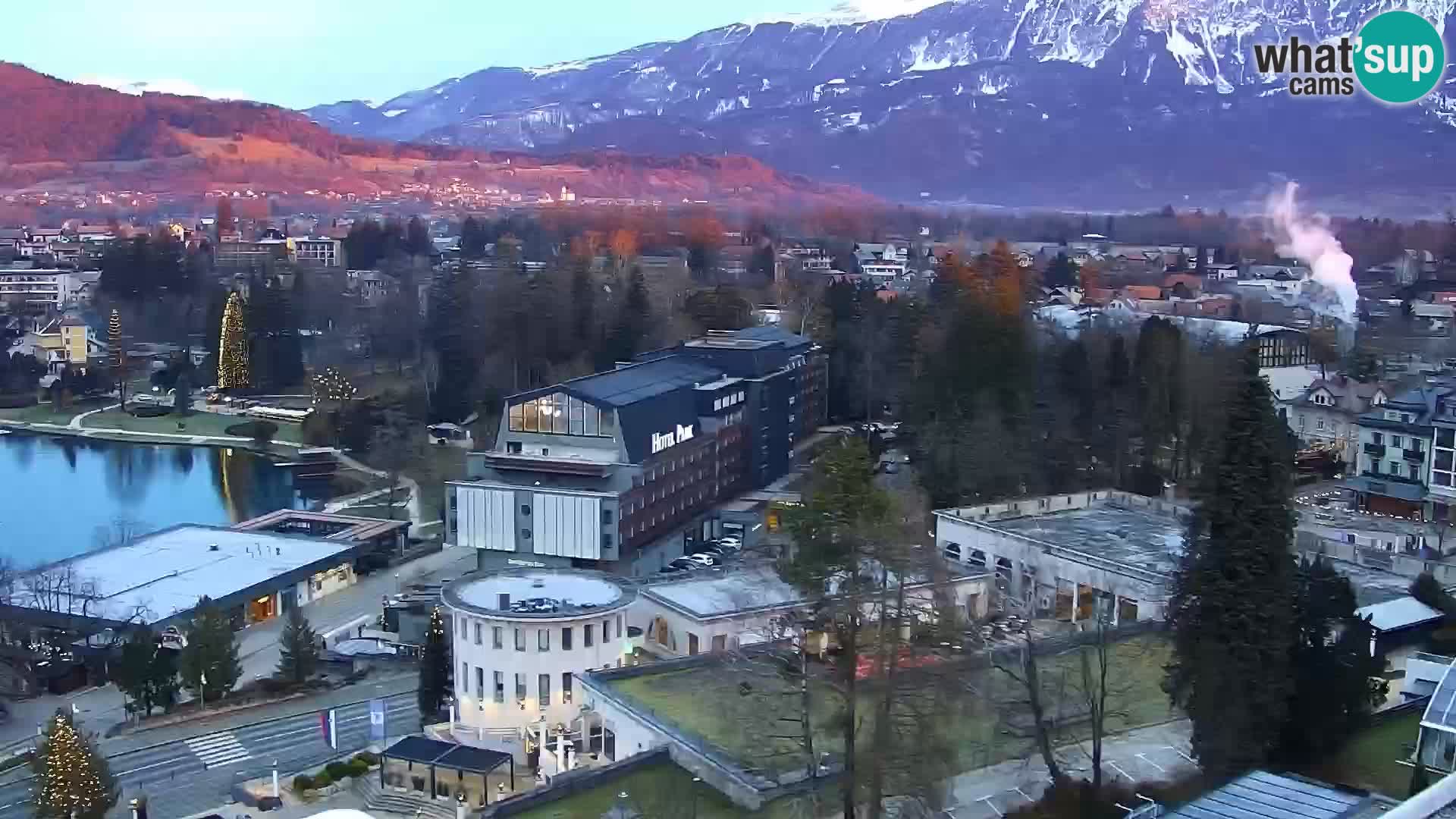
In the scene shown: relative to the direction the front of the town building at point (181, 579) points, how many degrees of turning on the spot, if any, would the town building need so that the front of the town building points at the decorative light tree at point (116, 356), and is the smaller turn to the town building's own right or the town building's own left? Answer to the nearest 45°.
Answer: approximately 135° to the town building's own left

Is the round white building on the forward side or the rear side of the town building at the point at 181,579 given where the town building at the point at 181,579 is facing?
on the forward side

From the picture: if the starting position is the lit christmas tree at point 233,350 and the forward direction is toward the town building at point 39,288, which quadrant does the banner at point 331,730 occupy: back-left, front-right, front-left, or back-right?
back-left

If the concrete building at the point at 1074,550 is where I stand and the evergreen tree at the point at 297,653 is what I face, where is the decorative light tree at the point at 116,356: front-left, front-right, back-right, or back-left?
front-right

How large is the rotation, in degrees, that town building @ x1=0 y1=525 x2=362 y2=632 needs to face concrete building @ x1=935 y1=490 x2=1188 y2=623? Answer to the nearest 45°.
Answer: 0° — it already faces it

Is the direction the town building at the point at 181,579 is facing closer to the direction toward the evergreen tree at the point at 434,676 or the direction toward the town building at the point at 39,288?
the evergreen tree

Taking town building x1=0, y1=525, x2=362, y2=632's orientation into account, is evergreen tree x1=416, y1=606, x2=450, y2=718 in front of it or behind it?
in front

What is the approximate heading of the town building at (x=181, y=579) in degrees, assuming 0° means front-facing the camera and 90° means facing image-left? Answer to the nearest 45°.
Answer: approximately 315°

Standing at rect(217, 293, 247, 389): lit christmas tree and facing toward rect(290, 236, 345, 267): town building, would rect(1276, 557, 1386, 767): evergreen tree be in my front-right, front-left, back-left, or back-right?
back-right

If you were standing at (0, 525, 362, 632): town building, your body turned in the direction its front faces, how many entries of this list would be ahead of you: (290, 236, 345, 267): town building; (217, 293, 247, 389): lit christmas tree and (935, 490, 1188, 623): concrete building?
1

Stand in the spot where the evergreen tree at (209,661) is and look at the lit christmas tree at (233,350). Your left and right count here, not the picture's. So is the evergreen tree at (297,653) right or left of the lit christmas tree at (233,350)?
right

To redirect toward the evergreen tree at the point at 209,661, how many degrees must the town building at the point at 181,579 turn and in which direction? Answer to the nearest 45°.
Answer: approximately 45° to its right
